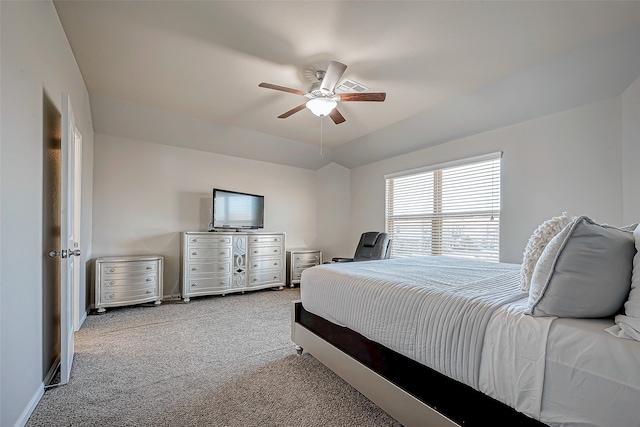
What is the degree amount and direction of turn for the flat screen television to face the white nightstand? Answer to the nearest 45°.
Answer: approximately 45° to its left

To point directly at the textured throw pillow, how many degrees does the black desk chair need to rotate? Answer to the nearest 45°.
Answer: approximately 45° to its left

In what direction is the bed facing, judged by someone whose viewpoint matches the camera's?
facing away from the viewer and to the left of the viewer

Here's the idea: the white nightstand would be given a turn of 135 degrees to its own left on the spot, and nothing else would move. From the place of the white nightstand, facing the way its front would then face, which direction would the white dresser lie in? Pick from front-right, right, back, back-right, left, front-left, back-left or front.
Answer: back-left

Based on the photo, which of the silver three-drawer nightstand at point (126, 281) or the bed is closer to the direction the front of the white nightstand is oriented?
the bed

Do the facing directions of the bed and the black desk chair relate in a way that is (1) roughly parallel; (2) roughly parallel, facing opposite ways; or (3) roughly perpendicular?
roughly perpendicular

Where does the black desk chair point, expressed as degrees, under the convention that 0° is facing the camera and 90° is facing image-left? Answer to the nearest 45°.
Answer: approximately 45°

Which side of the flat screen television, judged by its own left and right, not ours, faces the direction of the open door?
right
